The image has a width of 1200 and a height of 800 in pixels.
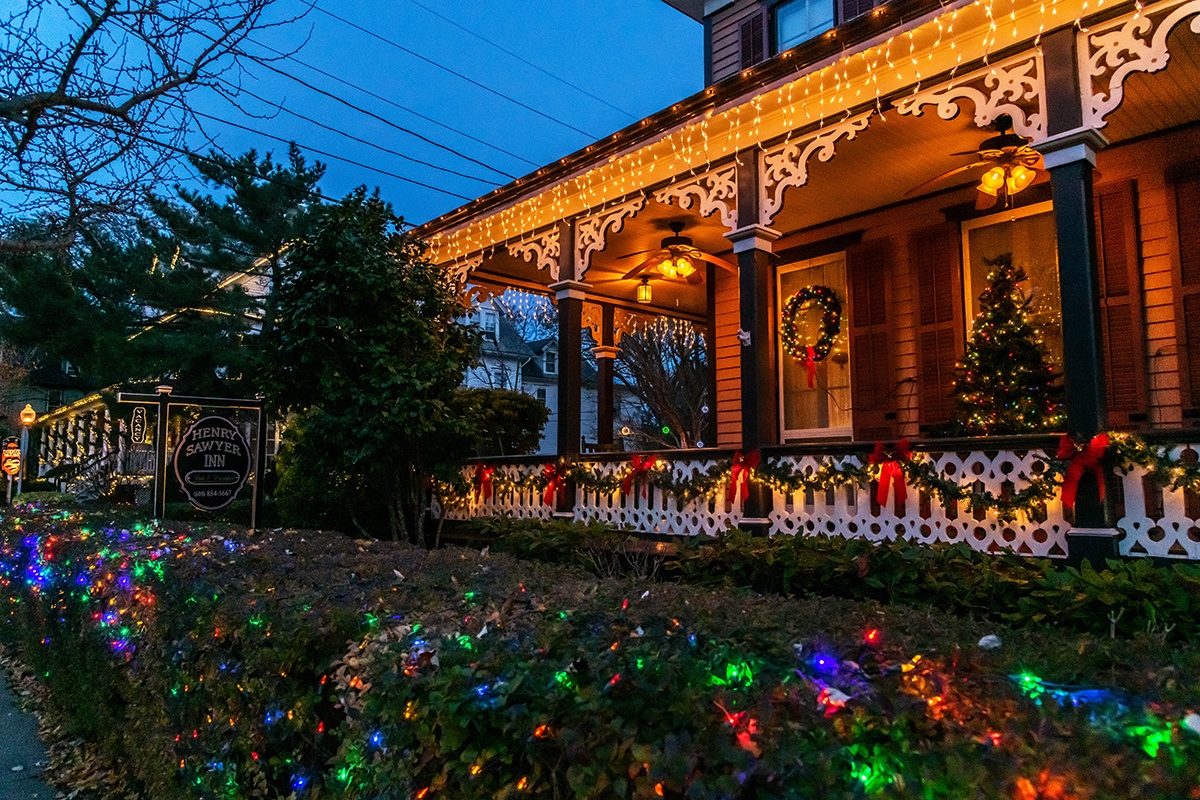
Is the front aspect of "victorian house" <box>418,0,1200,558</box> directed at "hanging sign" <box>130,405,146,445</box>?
no

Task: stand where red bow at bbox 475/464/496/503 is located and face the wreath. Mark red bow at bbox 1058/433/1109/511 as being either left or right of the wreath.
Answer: right

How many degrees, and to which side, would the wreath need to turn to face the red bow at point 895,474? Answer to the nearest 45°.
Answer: approximately 45° to its left

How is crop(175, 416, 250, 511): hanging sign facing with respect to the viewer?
toward the camera

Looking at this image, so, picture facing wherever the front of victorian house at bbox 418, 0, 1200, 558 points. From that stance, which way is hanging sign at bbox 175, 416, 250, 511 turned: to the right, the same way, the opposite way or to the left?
to the left

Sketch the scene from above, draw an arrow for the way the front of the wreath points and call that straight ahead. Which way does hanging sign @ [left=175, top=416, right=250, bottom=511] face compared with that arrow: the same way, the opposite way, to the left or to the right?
to the left

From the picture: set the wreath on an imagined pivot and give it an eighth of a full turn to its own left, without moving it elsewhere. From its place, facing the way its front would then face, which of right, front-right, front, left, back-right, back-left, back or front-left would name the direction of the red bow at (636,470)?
front-right

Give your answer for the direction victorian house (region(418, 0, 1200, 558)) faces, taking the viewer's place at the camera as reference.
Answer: facing the viewer and to the left of the viewer

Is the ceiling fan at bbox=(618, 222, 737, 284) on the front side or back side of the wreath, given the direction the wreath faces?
on the front side

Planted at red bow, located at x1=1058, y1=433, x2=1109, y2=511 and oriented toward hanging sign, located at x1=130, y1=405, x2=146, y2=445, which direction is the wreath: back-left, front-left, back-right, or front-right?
front-right

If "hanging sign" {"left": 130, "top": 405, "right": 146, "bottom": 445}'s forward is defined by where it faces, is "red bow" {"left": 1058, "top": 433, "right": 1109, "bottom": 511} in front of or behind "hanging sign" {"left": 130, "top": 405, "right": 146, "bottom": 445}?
in front

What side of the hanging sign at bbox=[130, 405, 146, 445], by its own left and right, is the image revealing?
front
